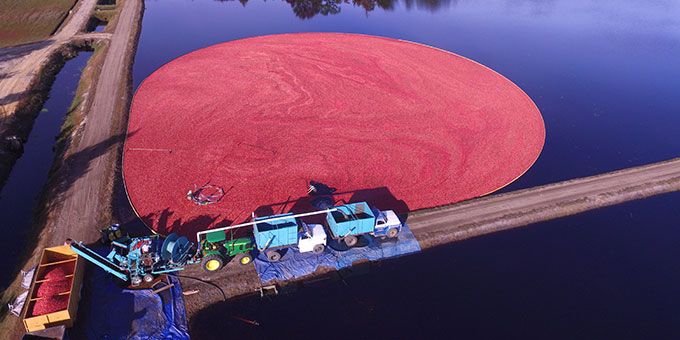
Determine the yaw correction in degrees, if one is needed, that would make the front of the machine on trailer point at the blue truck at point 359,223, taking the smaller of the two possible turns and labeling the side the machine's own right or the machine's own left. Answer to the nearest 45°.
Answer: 0° — it already faces it

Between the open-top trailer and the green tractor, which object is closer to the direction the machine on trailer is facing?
the green tractor

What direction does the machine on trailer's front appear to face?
to the viewer's right
